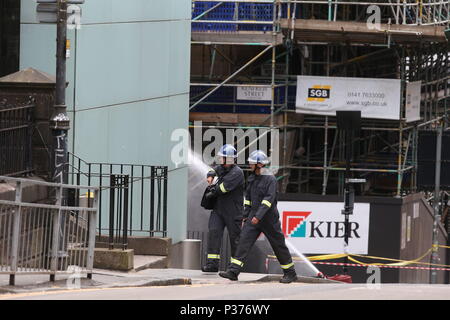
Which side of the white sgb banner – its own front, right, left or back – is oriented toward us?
front

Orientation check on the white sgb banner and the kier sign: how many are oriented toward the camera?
2

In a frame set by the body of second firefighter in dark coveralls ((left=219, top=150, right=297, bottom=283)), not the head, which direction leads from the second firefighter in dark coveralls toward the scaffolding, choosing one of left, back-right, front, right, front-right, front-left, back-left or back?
back-right

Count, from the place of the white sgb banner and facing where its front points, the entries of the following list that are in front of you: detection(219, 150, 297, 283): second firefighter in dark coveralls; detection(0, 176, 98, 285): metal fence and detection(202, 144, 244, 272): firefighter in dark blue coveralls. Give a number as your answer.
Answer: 3

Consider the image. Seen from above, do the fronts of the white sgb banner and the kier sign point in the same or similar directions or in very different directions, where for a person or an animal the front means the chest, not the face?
same or similar directions

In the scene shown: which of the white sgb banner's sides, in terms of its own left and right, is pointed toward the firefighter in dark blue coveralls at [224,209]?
front

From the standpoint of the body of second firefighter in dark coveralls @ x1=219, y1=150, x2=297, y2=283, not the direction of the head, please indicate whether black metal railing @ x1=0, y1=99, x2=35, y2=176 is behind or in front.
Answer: in front

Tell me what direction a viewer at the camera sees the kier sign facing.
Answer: facing the viewer

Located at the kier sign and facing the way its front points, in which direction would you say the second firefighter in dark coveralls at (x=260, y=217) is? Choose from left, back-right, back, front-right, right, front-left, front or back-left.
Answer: front
